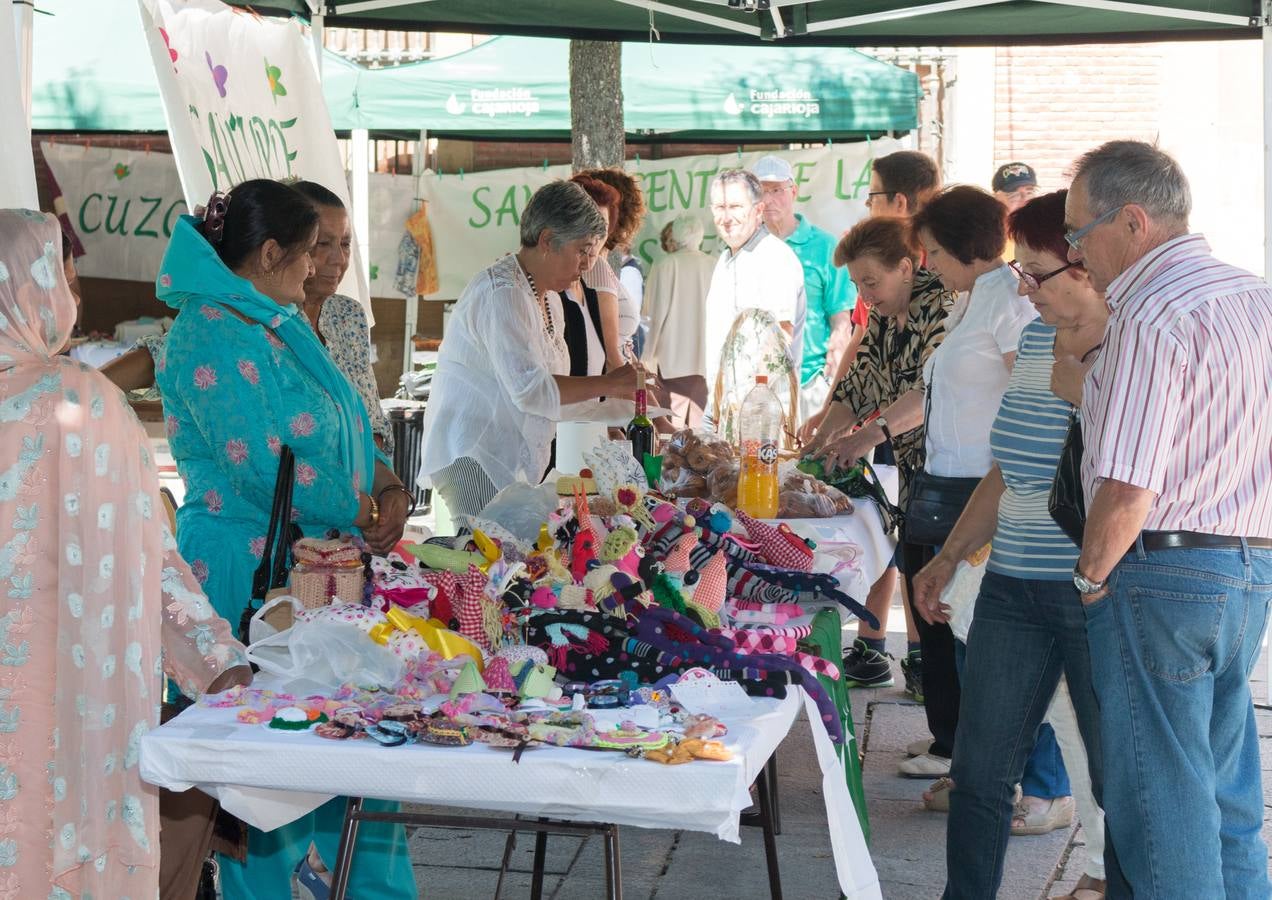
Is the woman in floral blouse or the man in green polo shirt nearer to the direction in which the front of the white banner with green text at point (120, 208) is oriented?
the woman in floral blouse

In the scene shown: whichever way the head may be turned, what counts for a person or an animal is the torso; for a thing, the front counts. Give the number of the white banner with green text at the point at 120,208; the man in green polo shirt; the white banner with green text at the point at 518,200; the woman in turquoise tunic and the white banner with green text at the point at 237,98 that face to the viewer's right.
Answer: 1

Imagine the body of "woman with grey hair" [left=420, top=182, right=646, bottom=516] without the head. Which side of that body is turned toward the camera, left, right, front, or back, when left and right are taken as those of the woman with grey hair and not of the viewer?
right

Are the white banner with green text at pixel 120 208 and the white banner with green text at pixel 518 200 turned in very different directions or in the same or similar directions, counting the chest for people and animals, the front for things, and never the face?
same or similar directions

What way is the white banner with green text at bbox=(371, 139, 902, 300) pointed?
toward the camera

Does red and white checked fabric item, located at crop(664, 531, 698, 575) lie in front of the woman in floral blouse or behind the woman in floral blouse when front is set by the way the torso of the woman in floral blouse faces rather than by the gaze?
in front

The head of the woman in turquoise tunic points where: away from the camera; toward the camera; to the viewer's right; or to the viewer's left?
to the viewer's right

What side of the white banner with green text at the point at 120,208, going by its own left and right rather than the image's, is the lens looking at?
front

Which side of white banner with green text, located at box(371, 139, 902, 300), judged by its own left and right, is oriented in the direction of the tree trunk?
front

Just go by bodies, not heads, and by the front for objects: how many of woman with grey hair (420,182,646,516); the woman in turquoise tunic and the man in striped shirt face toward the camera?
0

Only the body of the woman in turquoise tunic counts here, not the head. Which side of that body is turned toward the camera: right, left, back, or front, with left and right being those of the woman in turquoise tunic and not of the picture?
right

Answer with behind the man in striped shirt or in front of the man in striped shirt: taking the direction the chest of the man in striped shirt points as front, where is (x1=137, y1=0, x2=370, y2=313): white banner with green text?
in front

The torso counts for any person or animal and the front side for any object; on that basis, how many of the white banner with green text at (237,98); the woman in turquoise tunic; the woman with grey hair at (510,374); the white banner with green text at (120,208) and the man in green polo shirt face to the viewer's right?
2

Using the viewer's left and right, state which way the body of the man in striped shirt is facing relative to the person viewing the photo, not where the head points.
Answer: facing away from the viewer and to the left of the viewer
